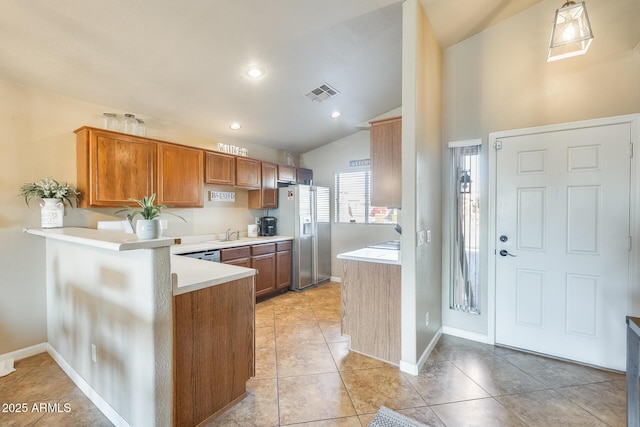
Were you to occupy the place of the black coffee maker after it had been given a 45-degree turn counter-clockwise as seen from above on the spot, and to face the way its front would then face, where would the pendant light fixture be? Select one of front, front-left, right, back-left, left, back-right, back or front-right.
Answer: front-right

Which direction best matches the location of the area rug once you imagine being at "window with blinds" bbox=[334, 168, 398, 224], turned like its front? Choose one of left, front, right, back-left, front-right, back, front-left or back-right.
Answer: front-left

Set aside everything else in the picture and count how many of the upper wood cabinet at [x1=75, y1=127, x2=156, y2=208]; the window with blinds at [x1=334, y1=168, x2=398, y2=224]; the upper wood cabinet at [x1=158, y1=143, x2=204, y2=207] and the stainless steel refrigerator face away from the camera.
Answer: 0

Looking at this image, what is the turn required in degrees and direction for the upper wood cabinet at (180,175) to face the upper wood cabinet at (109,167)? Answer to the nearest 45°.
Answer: approximately 90° to its right

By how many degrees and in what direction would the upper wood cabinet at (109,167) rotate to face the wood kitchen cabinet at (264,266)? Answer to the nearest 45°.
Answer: approximately 45° to its left

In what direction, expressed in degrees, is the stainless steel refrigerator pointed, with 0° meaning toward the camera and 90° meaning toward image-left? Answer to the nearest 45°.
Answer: approximately 315°

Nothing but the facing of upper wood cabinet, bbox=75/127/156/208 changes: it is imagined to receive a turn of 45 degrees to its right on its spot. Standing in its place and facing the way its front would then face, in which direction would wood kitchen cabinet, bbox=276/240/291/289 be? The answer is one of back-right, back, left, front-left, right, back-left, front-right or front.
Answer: left

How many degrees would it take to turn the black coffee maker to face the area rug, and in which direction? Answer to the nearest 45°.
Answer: approximately 45° to its right

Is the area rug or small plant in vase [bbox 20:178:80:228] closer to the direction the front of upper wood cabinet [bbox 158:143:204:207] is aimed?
the area rug

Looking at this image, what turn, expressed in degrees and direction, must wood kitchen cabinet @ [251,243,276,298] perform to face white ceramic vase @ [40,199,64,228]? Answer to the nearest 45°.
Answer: approximately 90° to its right

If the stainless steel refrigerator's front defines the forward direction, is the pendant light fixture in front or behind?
in front
